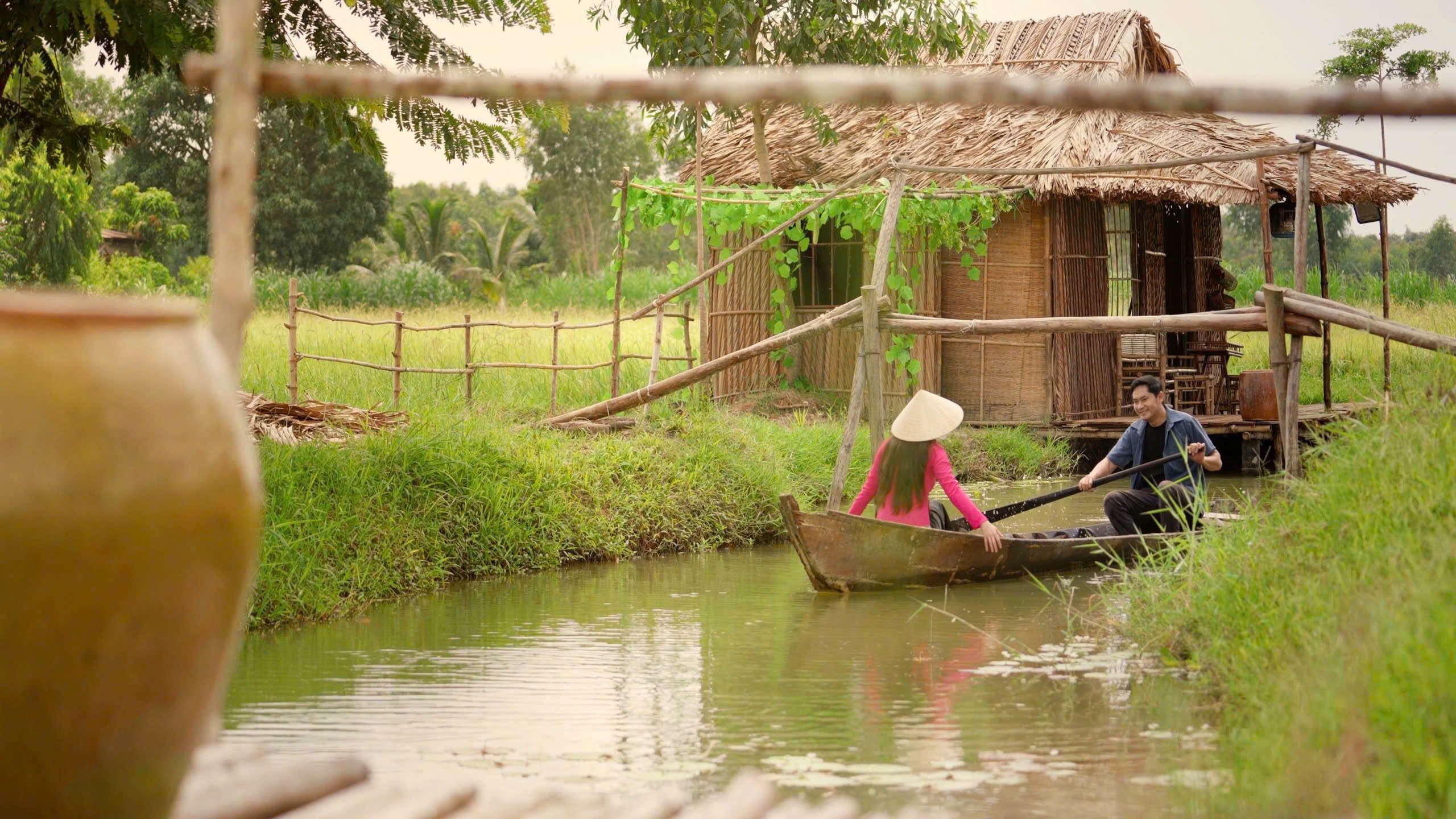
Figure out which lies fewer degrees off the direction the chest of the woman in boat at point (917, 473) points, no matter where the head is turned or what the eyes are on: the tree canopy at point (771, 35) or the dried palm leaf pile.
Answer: the tree canopy

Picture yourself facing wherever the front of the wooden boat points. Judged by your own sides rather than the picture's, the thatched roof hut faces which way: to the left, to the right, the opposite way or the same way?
to the left

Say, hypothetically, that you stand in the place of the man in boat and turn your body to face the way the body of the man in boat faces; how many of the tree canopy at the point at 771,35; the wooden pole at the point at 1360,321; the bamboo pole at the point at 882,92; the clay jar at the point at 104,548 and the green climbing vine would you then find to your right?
2

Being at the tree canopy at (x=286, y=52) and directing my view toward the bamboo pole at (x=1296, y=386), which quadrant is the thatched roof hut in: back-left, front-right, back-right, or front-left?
front-left

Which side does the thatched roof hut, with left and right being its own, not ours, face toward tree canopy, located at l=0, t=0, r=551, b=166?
right

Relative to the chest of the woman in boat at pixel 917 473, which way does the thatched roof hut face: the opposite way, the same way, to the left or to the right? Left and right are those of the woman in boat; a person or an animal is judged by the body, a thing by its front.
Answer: to the right

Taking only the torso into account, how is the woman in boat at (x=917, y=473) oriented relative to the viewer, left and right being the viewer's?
facing away from the viewer and to the right of the viewer

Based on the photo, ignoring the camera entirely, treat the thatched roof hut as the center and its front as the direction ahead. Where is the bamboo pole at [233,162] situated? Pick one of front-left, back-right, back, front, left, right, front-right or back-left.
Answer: front-right

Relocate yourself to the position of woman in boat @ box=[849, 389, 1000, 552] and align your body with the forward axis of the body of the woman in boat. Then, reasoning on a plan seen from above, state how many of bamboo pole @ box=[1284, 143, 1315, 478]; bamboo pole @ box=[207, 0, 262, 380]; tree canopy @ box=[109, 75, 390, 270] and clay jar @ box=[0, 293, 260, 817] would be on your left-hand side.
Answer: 1

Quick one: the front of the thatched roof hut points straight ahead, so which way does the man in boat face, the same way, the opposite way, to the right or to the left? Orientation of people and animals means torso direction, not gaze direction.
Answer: to the right

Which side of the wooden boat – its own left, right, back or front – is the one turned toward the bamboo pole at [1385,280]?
back

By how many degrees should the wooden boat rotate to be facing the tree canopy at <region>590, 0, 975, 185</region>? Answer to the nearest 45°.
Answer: approximately 135° to its right

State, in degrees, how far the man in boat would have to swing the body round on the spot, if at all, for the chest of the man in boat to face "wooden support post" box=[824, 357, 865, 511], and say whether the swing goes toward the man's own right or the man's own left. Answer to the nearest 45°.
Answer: approximately 45° to the man's own right

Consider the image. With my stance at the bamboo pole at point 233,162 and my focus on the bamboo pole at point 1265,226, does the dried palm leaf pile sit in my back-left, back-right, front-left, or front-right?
front-left

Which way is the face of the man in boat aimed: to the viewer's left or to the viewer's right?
to the viewer's left

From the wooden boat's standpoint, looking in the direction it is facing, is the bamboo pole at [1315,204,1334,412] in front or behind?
behind

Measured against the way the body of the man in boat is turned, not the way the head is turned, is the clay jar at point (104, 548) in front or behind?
in front

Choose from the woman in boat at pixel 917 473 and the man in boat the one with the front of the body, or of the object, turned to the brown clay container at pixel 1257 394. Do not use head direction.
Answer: the woman in boat

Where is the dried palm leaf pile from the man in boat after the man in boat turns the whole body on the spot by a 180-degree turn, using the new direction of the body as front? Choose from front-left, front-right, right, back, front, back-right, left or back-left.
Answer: back-left
